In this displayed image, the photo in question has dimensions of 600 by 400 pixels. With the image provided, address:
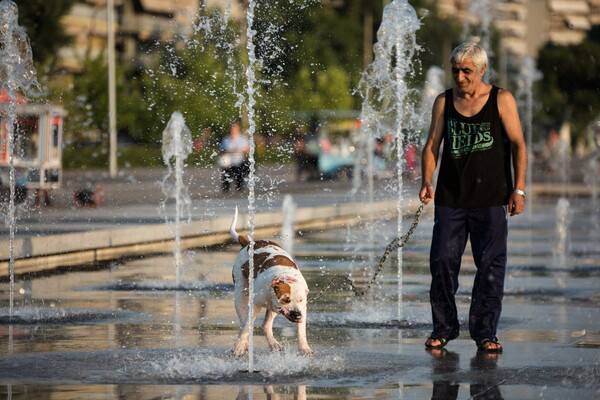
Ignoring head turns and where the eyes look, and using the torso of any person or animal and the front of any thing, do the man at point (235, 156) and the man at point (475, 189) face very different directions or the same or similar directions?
same or similar directions

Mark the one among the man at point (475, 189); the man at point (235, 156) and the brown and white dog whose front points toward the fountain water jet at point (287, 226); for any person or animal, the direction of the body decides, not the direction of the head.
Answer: the man at point (235, 156)

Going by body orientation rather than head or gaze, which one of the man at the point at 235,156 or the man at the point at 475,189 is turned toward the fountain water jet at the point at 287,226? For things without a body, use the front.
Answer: the man at the point at 235,156

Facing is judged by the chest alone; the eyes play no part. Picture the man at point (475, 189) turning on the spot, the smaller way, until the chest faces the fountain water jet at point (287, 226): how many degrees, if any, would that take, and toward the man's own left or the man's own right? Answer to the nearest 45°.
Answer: approximately 180°

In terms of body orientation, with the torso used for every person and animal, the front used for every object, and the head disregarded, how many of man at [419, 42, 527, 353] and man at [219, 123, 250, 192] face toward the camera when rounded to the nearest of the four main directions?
2

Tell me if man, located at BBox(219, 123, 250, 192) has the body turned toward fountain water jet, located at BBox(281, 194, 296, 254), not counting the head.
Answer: yes

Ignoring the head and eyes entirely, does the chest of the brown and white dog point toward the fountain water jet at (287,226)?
no

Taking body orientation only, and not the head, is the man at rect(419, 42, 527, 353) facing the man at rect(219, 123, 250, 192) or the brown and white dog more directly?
the brown and white dog

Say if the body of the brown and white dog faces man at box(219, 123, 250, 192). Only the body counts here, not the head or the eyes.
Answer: no

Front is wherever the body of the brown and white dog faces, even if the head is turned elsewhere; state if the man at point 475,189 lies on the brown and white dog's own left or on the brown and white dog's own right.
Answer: on the brown and white dog's own left

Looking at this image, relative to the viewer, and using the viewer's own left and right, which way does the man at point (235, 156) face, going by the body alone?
facing the viewer

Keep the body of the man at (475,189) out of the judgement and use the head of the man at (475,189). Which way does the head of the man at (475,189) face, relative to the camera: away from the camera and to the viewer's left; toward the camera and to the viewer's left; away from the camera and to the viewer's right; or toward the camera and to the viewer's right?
toward the camera and to the viewer's left

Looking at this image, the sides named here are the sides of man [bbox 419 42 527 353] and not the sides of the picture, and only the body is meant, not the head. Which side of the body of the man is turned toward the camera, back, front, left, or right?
front

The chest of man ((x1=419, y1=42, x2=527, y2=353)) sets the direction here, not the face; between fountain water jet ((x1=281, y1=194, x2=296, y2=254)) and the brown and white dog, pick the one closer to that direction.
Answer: the brown and white dog

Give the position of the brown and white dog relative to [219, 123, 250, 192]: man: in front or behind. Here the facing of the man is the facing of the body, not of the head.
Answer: in front
